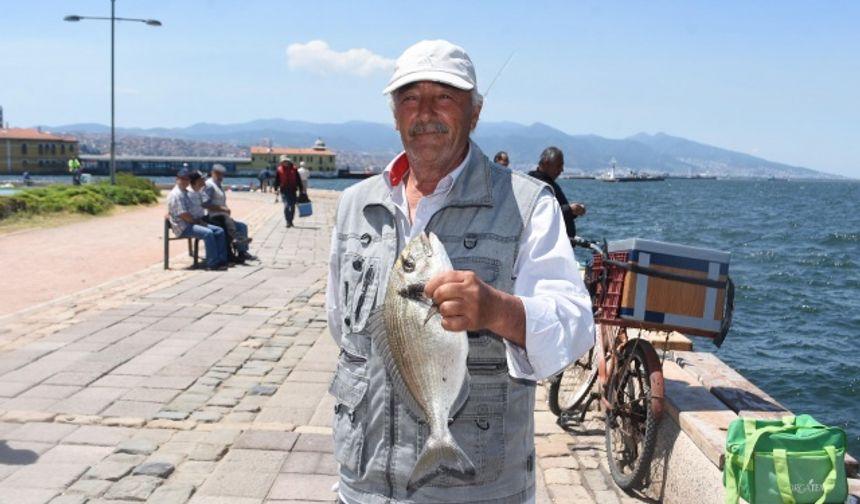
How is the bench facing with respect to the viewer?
to the viewer's right

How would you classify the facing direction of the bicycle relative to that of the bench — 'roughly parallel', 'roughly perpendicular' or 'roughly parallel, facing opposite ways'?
roughly perpendicular

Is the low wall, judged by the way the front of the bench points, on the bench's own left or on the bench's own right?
on the bench's own right

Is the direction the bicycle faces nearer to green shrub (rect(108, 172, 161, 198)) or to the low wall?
the green shrub

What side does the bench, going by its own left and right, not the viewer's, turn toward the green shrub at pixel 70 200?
left

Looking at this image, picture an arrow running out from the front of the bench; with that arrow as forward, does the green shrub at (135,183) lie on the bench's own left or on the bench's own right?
on the bench's own left

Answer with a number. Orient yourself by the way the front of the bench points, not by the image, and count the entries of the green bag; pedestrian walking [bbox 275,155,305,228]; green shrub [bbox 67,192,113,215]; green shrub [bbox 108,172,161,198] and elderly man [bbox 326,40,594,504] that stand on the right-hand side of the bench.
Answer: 2
